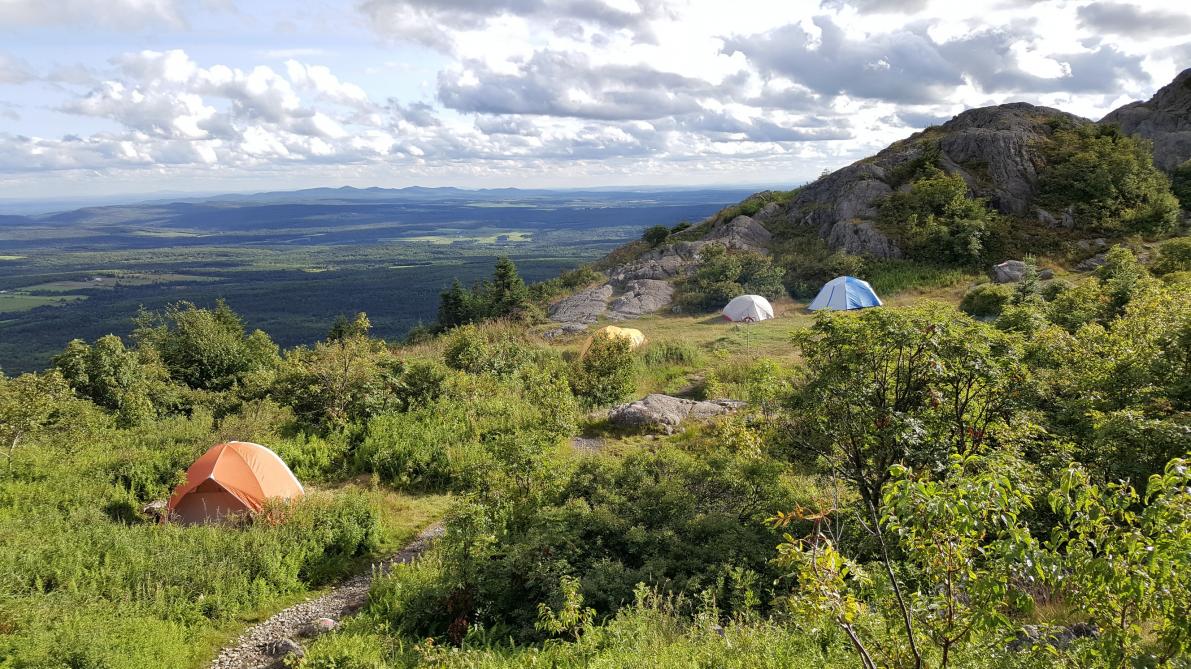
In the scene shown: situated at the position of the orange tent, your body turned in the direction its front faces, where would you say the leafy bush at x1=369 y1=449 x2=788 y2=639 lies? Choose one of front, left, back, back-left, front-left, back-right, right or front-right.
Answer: left

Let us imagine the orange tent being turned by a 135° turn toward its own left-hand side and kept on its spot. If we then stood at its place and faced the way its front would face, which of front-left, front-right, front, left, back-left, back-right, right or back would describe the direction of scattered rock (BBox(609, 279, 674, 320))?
front-left

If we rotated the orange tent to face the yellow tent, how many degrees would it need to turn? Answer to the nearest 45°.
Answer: approximately 180°

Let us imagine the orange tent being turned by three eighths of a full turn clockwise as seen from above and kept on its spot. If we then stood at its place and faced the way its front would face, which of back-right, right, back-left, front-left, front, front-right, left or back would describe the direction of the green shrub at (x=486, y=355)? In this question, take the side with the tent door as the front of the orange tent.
front-right

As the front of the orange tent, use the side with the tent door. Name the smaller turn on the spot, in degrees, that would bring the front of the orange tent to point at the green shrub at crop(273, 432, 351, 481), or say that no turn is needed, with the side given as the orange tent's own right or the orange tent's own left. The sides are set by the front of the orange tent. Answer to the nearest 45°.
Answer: approximately 180°

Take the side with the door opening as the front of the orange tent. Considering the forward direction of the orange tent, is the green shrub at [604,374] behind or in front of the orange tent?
behind

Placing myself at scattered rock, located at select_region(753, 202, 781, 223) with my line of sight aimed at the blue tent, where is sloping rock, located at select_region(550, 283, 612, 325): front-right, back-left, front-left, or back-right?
front-right

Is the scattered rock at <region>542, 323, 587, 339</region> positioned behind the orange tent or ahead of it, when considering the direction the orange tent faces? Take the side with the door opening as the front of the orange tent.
behind

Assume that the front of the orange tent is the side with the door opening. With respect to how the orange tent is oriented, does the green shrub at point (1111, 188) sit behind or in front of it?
behind

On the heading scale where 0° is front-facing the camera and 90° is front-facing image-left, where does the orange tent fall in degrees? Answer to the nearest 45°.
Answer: approximately 45°

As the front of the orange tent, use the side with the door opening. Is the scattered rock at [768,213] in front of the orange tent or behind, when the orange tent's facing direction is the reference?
behind
